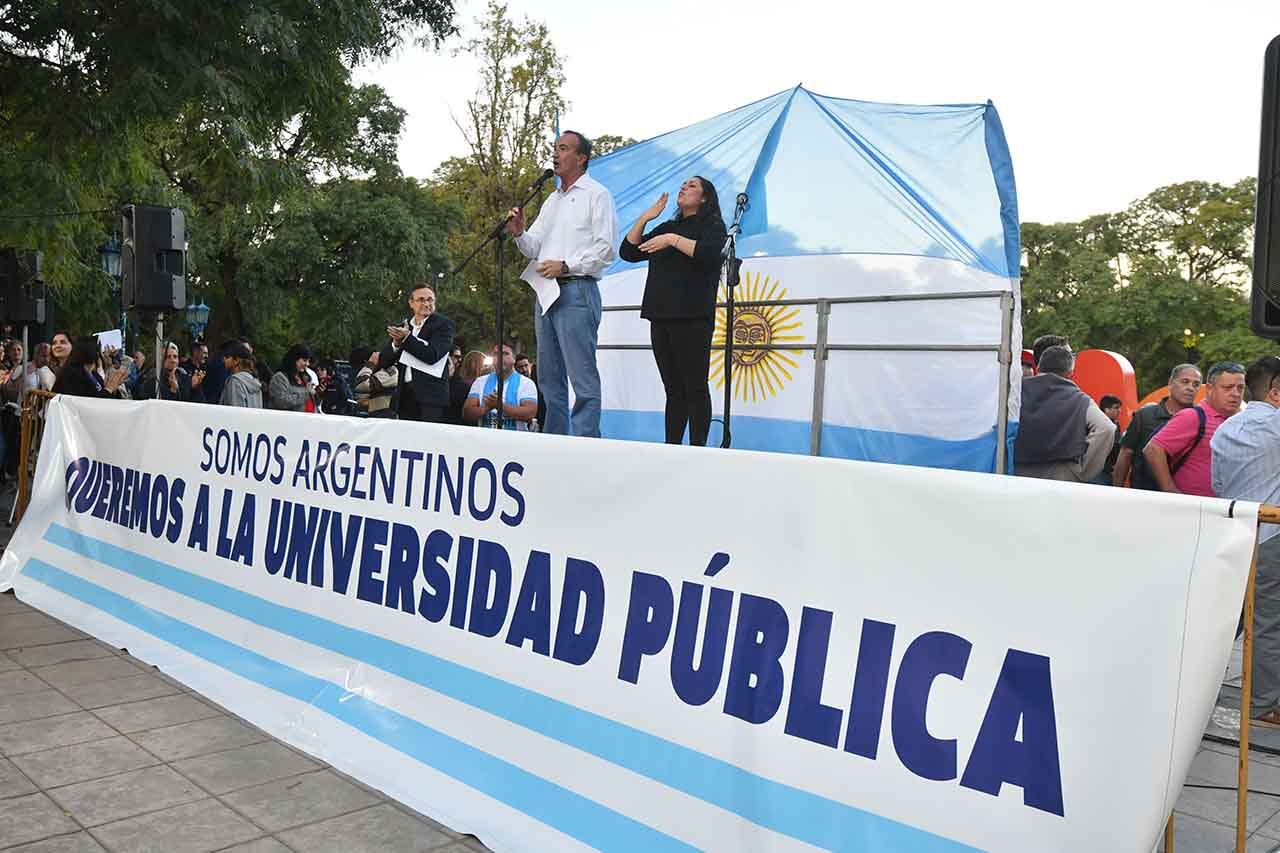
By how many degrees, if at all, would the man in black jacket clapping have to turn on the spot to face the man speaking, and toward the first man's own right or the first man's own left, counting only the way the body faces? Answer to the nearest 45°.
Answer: approximately 90° to the first man's own left

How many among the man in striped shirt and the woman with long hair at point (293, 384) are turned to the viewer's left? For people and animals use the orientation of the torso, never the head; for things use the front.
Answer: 0

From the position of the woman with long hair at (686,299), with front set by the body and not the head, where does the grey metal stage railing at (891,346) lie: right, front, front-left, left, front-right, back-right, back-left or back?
back

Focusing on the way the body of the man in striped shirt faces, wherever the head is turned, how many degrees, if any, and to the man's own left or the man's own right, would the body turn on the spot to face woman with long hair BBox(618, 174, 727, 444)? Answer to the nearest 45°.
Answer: approximately 135° to the man's own left

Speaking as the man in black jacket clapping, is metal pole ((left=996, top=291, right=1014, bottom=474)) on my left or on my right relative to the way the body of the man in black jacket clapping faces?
on my left

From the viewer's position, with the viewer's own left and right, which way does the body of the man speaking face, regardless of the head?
facing the viewer and to the left of the viewer

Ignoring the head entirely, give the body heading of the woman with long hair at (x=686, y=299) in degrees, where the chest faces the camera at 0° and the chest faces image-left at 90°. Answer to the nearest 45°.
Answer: approximately 45°

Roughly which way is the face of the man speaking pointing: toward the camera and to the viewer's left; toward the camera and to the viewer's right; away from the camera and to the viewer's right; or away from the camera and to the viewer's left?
toward the camera and to the viewer's left
